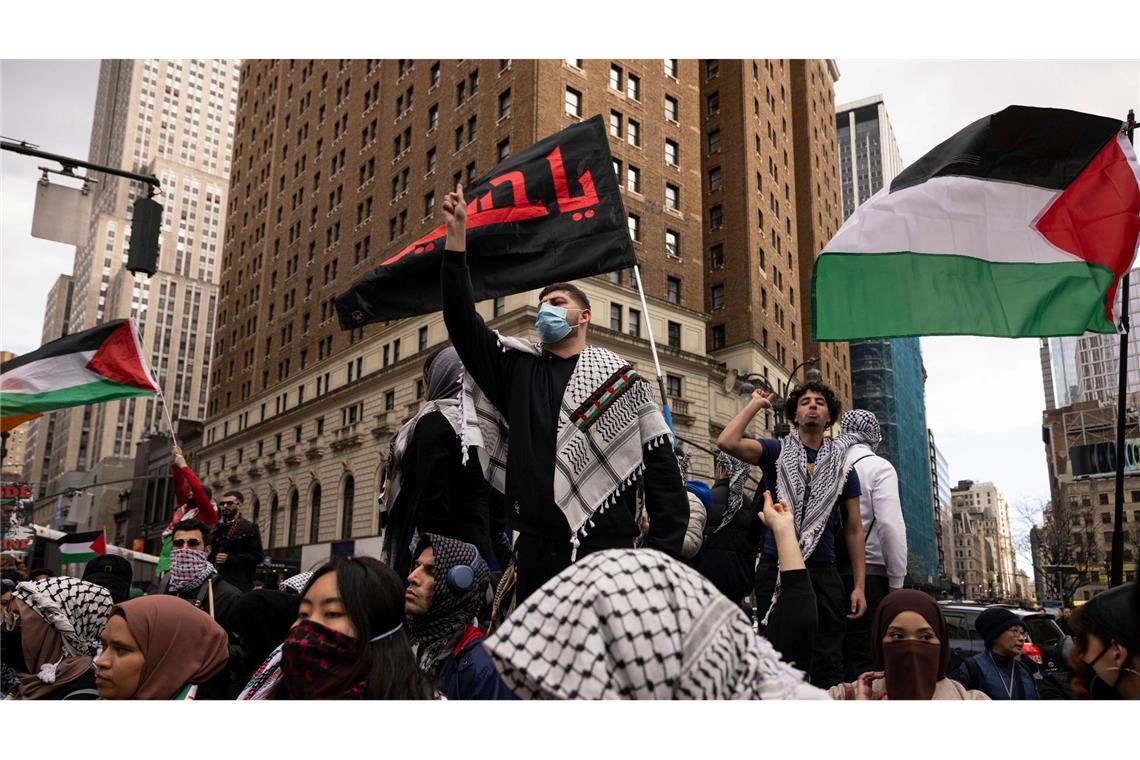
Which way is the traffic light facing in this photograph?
away from the camera

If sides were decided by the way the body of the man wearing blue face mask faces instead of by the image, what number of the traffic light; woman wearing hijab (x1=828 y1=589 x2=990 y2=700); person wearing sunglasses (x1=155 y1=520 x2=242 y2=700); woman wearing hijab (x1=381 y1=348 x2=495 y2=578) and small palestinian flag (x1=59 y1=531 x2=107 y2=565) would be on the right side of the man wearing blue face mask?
4

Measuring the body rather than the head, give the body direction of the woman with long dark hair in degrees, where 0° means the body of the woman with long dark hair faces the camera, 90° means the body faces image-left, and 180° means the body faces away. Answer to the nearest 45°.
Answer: approximately 45°

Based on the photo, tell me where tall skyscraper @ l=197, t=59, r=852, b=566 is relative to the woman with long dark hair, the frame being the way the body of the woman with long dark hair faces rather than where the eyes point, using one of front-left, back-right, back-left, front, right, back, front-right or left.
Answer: back-right

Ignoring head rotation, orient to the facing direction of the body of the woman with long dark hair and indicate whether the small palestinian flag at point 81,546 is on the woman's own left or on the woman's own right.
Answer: on the woman's own right

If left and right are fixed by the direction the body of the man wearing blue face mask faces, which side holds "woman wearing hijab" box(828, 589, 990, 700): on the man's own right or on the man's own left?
on the man's own left
